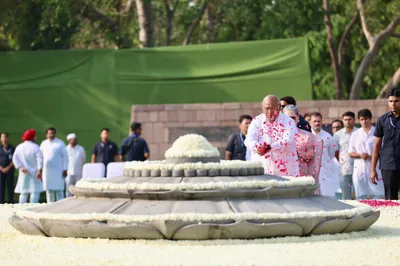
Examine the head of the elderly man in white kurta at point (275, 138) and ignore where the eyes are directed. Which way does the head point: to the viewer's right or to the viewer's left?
to the viewer's left

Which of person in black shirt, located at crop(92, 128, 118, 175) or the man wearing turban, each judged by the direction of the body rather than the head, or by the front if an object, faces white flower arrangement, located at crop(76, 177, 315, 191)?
the person in black shirt

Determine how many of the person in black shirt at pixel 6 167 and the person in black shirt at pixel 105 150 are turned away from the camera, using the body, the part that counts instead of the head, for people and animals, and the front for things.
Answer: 0

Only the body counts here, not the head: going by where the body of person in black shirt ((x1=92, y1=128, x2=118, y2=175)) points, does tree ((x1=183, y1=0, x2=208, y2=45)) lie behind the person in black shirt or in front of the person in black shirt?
behind

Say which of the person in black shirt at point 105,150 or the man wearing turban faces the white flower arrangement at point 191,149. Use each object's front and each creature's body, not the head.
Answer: the person in black shirt

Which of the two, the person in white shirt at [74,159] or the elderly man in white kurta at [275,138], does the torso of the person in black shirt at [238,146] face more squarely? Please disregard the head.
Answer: the elderly man in white kurta
